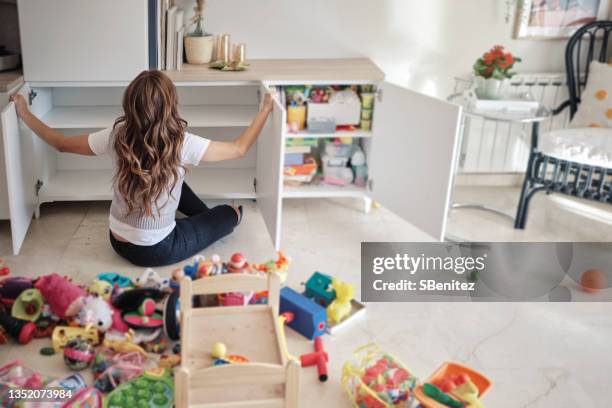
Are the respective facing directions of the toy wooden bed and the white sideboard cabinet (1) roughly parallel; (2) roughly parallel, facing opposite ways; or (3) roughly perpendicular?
roughly parallel

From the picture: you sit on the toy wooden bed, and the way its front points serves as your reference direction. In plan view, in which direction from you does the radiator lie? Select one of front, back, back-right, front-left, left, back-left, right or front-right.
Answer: back-left

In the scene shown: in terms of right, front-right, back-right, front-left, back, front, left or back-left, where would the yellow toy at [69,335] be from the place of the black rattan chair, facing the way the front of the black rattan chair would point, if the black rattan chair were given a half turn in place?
back

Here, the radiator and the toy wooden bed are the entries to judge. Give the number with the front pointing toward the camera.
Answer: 2

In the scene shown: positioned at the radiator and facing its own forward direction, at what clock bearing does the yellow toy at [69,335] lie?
The yellow toy is roughly at 1 o'clock from the radiator.

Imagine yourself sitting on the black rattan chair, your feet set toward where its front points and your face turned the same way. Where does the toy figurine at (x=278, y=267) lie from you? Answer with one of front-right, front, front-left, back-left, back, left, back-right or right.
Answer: front

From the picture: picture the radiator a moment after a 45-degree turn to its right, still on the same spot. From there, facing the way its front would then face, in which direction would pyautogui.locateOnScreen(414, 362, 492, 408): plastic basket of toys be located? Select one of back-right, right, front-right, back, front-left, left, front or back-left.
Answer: front-left

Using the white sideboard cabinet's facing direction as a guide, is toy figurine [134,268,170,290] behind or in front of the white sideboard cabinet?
in front

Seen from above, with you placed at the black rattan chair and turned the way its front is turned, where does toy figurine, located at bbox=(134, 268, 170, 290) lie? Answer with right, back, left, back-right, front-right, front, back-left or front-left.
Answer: front

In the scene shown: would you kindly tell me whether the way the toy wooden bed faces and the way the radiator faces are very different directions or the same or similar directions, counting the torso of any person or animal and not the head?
same or similar directions

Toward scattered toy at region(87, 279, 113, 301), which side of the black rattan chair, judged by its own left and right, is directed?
front

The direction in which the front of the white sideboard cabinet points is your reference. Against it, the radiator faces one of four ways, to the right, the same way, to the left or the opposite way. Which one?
the same way

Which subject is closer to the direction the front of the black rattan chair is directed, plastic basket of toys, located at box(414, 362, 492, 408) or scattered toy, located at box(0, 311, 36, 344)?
the scattered toy

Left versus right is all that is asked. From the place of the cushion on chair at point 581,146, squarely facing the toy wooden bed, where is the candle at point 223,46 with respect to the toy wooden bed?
right

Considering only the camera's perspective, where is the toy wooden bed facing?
facing the viewer

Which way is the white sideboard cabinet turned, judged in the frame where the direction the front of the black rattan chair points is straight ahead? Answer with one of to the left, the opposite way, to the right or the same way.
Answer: to the left

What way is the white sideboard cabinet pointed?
toward the camera
